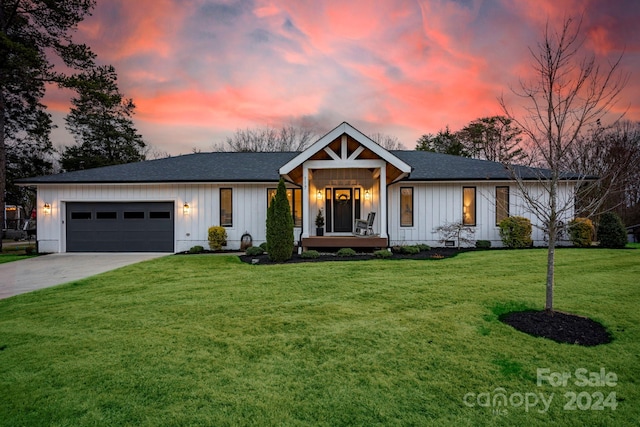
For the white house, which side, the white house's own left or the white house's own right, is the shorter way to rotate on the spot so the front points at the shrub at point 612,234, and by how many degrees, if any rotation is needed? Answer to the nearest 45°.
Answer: approximately 90° to the white house's own left

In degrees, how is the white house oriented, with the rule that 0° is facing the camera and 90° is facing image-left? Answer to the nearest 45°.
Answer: approximately 0°

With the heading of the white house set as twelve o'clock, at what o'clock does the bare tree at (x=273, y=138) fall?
The bare tree is roughly at 6 o'clock from the white house.

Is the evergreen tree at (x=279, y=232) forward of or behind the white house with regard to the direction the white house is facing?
forward

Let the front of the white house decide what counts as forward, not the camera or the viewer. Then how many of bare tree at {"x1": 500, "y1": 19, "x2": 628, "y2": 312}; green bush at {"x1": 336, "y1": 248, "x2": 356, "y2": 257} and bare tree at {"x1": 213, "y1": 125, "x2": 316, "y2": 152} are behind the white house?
1

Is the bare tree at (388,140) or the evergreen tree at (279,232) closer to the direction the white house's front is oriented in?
the evergreen tree

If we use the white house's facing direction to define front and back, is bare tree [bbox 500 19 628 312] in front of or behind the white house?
in front
